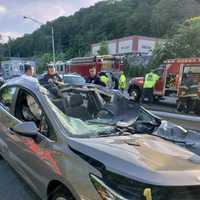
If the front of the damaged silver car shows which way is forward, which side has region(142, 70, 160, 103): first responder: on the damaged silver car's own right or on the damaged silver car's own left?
on the damaged silver car's own left

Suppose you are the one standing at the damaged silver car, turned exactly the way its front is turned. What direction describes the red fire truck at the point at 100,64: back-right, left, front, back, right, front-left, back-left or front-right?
back-left

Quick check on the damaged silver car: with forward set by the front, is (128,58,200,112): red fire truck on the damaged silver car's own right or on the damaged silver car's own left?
on the damaged silver car's own left

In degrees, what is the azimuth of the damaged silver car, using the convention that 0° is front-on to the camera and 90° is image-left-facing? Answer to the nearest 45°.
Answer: approximately 315°

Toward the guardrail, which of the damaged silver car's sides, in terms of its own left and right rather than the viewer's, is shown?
left

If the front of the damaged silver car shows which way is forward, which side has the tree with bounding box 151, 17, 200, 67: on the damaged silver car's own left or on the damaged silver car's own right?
on the damaged silver car's own left

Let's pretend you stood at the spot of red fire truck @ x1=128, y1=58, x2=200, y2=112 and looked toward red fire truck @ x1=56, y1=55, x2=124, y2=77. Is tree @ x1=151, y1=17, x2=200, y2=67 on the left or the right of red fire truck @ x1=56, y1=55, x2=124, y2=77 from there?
right
